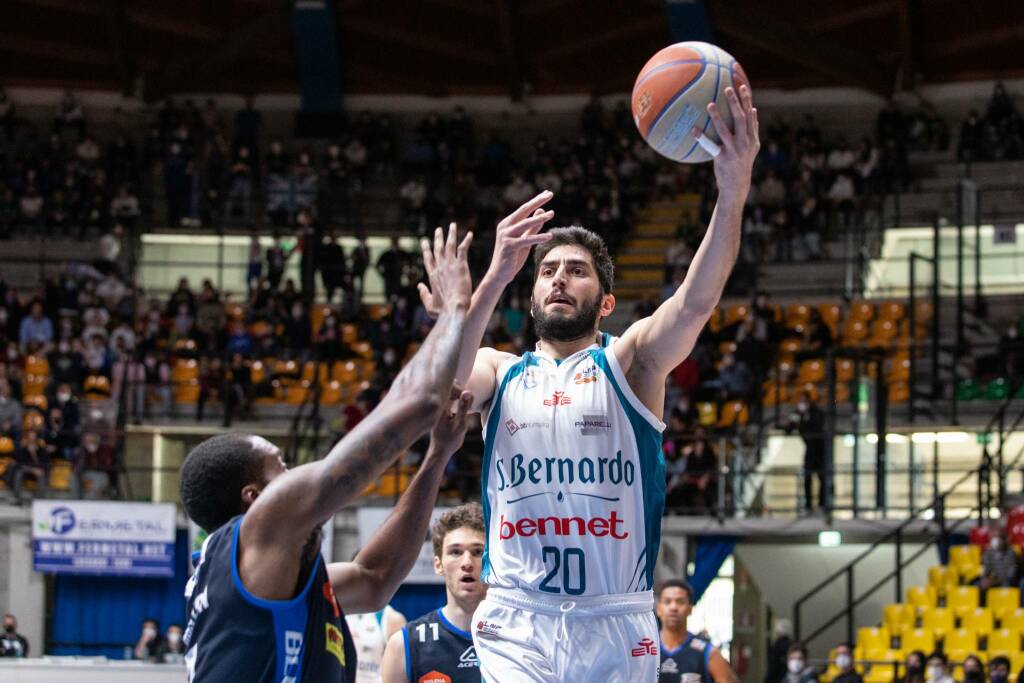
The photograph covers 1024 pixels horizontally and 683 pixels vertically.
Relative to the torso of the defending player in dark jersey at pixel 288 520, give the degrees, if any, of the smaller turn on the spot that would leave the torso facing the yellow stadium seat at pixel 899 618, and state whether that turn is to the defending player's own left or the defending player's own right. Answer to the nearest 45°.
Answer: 0° — they already face it

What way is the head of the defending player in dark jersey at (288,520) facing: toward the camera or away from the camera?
away from the camera

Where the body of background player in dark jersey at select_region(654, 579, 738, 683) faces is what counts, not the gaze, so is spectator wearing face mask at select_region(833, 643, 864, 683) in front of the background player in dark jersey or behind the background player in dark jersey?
behind

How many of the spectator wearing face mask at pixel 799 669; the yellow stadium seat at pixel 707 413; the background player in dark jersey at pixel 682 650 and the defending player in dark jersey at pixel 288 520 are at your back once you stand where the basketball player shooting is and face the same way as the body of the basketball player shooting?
3

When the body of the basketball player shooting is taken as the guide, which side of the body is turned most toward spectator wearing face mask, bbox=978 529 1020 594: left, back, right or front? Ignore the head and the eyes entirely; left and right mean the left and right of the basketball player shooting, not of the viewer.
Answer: back

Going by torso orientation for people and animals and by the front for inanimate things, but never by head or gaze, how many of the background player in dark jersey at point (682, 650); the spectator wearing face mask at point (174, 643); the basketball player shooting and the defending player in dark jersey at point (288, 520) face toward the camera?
3

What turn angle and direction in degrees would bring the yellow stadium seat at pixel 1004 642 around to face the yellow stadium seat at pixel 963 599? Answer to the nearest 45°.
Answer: approximately 90° to its right
